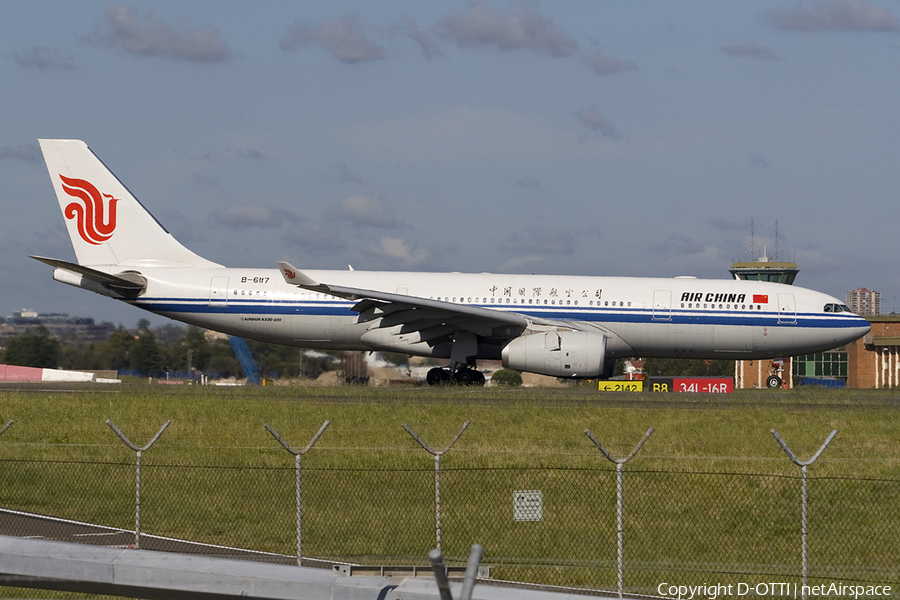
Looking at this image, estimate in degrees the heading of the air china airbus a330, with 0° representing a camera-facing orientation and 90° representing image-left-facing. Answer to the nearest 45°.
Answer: approximately 270°

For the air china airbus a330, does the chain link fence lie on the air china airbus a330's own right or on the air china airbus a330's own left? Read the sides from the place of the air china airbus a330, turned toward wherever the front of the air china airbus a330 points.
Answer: on the air china airbus a330's own right

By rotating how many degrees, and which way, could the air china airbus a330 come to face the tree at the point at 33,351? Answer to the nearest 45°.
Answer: approximately 135° to its left

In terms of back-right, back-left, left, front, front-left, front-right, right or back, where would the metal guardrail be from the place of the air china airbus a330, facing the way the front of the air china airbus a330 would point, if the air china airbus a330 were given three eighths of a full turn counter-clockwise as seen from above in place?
back-left
